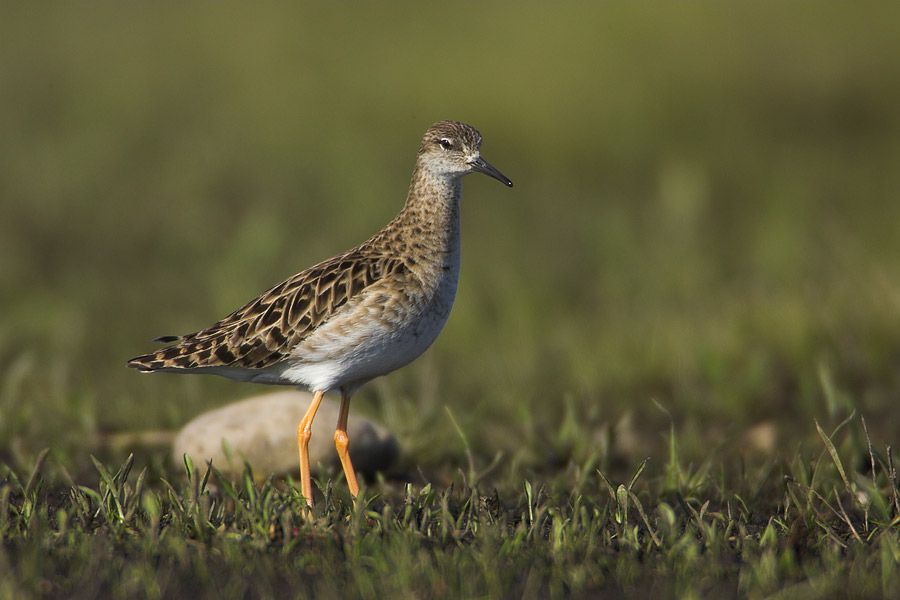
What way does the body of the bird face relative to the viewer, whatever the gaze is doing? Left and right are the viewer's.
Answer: facing to the right of the viewer

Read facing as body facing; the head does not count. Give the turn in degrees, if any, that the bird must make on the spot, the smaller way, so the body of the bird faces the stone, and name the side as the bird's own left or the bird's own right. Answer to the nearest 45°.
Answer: approximately 135° to the bird's own left
